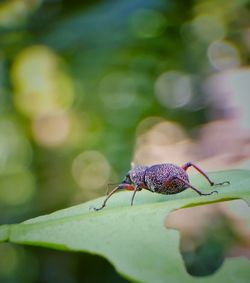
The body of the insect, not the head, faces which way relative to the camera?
to the viewer's left
